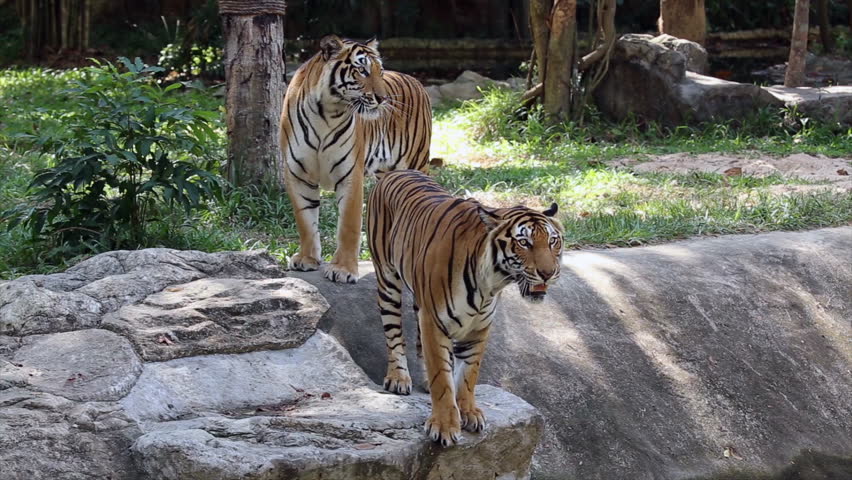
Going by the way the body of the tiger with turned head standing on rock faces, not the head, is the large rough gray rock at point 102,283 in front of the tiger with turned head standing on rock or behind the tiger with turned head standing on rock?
in front

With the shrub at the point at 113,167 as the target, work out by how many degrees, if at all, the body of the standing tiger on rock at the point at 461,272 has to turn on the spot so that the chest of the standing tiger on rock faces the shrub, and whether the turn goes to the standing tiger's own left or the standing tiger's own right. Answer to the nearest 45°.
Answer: approximately 180°

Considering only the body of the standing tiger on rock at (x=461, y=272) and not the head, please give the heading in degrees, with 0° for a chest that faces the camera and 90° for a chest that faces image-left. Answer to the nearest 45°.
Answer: approximately 315°

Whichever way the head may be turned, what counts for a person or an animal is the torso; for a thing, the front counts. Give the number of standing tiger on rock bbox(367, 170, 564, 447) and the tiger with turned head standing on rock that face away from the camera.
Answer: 0

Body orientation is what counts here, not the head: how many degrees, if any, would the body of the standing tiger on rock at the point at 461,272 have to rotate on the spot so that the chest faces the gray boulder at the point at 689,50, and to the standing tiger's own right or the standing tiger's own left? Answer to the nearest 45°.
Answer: approximately 135° to the standing tiger's own left

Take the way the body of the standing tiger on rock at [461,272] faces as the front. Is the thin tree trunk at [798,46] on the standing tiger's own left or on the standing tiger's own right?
on the standing tiger's own left
